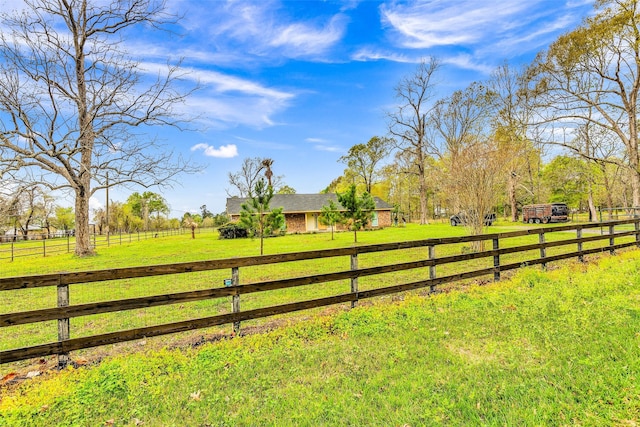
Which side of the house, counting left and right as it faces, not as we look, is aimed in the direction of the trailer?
left

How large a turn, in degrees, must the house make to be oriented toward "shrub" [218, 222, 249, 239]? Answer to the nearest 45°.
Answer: approximately 45° to its right

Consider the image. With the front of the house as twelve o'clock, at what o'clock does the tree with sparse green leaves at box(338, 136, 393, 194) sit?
The tree with sparse green leaves is roughly at 7 o'clock from the house.

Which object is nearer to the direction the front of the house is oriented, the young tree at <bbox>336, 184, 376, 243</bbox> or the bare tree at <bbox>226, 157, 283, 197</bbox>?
the young tree

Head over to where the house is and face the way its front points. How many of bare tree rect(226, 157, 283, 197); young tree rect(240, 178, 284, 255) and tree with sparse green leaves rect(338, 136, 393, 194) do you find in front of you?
1

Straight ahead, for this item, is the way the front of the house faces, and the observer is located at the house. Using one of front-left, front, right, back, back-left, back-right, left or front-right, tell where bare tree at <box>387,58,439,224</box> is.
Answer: left

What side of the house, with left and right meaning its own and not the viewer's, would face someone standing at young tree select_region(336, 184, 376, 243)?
front

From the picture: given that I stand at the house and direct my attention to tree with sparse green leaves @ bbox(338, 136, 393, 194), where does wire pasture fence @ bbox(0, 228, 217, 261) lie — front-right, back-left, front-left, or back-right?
back-left

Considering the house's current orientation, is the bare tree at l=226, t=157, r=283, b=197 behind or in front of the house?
behind

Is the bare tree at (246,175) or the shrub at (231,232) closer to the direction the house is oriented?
the shrub

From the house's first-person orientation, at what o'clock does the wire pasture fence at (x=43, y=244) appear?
The wire pasture fence is roughly at 2 o'clock from the house.

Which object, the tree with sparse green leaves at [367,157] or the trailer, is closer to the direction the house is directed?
the trailer

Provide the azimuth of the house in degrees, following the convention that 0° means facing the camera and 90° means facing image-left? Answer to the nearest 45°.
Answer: approximately 0°
